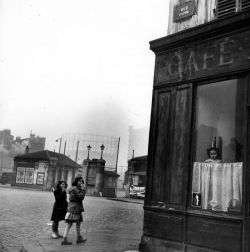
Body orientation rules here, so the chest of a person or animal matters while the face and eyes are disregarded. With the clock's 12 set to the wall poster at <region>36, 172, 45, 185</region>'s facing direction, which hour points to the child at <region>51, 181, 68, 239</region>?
The child is roughly at 12 o'clock from the wall poster.

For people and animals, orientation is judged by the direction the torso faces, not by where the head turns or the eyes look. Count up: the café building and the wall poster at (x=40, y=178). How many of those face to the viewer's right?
0

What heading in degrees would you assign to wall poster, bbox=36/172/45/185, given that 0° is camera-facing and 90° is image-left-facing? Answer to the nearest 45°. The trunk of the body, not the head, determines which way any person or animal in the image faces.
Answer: approximately 0°

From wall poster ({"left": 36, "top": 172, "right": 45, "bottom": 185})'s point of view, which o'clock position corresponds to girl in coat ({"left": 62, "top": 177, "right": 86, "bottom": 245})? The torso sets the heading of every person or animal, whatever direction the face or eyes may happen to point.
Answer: The girl in coat is roughly at 12 o'clock from the wall poster.

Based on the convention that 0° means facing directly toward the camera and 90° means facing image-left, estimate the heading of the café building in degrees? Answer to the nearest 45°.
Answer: approximately 45°

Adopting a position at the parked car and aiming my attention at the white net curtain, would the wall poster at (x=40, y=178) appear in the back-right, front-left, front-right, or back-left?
back-right

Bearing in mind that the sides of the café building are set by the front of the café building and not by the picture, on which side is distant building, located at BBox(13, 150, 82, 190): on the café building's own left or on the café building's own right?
on the café building's own right

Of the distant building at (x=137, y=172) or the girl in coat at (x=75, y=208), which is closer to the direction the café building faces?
the girl in coat

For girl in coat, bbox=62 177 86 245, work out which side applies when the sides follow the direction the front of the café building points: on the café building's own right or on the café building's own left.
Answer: on the café building's own right
